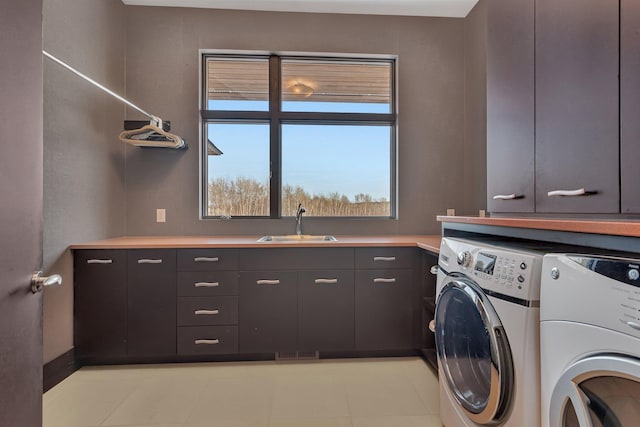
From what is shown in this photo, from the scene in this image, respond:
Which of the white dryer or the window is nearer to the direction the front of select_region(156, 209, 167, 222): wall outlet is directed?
the white dryer

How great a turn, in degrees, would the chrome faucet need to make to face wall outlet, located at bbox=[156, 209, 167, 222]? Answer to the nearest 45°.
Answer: approximately 90° to its right

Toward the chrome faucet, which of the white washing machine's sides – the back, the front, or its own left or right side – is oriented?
right

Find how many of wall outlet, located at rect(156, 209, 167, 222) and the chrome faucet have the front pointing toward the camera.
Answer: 2

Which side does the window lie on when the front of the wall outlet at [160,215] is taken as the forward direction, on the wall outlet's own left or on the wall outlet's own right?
on the wall outlet's own left

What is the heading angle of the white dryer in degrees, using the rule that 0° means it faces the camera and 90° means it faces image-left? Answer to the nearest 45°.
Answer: approximately 45°

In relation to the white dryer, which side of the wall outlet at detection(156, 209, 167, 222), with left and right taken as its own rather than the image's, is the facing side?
front

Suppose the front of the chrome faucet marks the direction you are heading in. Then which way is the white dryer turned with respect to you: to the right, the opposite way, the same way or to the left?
to the right

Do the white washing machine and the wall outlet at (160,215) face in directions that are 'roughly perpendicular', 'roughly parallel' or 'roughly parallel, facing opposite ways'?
roughly perpendicular
